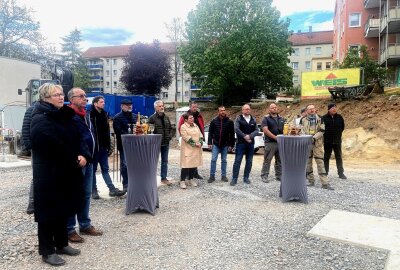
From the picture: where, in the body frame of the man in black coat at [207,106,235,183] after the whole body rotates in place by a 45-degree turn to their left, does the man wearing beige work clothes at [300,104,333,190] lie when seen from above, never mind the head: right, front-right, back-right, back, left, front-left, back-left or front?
front-left

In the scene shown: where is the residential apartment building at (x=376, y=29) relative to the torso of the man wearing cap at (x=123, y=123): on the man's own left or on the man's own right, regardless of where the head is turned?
on the man's own left

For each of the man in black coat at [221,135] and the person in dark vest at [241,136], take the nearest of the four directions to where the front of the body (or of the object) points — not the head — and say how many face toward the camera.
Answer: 2

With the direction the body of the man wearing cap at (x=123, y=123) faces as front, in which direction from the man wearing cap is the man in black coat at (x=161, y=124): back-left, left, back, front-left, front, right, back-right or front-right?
left

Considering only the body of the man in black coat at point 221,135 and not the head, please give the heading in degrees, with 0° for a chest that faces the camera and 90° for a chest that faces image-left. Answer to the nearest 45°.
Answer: approximately 0°

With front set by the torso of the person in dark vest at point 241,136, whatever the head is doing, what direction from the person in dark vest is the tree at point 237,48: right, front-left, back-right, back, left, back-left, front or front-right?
back

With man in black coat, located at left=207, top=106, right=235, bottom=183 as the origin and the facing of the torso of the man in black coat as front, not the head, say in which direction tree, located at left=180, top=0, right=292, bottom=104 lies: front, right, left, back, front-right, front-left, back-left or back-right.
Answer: back

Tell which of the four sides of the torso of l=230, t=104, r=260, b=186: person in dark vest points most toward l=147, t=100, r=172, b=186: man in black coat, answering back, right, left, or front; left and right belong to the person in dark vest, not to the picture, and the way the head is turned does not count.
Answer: right

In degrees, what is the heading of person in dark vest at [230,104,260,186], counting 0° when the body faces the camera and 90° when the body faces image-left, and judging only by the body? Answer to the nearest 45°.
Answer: approximately 0°

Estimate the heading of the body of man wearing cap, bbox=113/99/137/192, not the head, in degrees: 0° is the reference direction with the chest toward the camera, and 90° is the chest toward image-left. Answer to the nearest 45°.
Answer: approximately 315°
